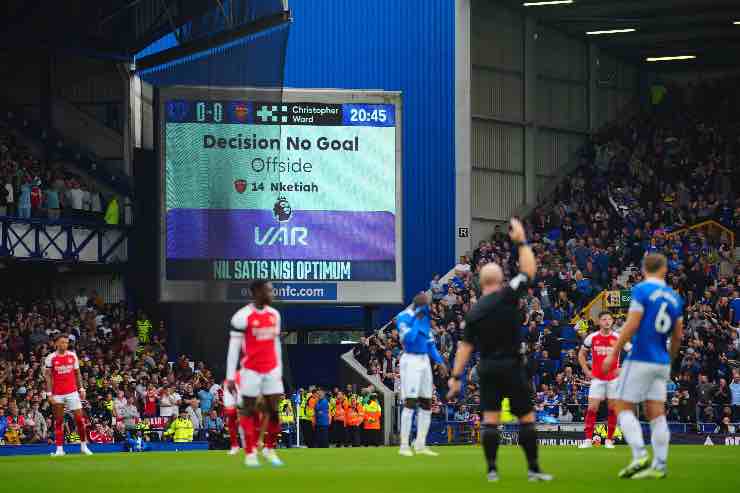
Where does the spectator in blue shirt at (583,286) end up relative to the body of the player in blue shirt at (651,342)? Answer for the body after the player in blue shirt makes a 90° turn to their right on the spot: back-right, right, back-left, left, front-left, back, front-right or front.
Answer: front-left

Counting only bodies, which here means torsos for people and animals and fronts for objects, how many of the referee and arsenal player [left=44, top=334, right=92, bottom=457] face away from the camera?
1

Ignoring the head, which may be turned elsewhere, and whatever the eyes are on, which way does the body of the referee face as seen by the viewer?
away from the camera

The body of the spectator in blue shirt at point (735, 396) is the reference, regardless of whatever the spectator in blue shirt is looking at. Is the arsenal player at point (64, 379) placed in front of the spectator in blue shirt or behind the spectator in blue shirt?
in front

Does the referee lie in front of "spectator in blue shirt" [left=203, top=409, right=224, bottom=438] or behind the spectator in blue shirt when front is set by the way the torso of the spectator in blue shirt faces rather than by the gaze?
in front

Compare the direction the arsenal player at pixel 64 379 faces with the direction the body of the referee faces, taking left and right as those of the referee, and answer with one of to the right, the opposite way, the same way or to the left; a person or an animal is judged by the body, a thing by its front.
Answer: the opposite way

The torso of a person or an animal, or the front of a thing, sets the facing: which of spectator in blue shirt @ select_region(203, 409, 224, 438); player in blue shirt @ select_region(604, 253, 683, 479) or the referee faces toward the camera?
the spectator in blue shirt

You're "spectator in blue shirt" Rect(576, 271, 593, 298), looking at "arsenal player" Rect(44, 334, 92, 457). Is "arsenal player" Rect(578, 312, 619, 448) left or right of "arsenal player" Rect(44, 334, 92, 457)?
left

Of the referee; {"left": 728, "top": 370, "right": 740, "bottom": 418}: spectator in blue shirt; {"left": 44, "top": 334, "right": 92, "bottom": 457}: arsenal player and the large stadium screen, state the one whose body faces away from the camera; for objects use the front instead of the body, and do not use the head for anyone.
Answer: the referee

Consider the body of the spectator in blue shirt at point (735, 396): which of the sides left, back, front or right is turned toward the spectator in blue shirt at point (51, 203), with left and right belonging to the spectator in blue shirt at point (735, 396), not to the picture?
right

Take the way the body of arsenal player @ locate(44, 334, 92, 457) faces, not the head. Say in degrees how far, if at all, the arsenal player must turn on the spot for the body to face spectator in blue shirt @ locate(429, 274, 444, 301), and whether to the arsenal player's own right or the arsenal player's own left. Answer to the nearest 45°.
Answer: approximately 135° to the arsenal player's own left

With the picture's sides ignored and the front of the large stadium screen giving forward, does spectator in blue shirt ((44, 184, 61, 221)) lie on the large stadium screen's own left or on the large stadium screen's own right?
on the large stadium screen's own right
